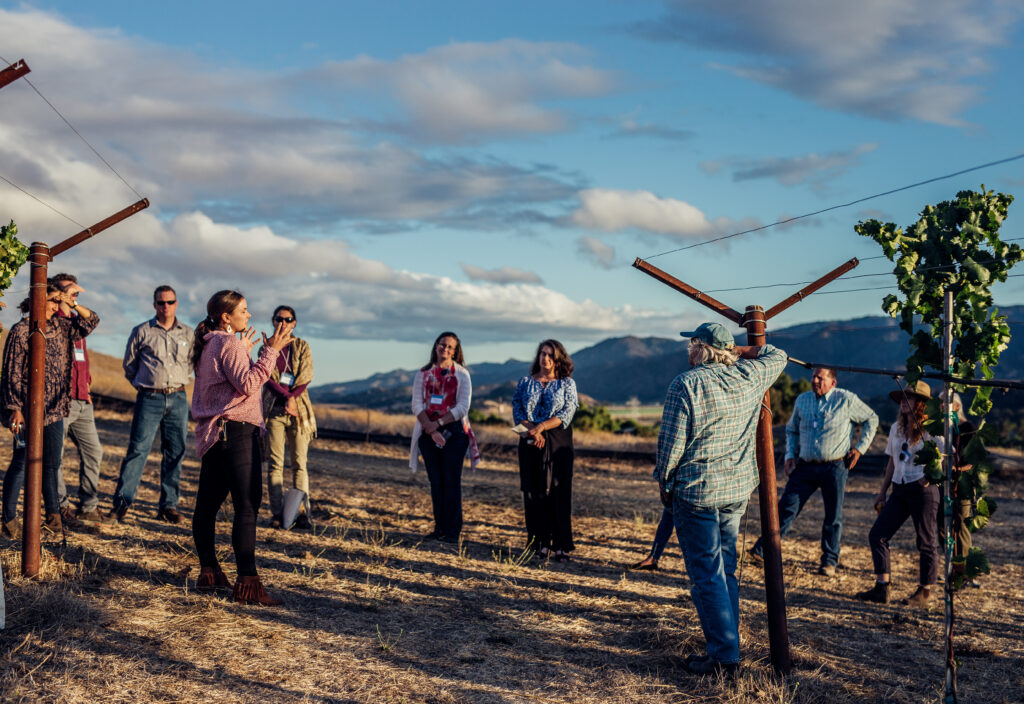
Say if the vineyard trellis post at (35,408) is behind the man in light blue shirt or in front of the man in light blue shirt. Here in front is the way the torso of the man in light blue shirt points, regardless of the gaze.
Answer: in front

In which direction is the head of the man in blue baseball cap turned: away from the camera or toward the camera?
away from the camera

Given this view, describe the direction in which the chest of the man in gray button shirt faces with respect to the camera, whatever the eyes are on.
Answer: toward the camera

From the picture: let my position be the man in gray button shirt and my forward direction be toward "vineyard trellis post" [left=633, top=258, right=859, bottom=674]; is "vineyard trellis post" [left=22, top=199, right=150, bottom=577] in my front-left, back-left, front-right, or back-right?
front-right

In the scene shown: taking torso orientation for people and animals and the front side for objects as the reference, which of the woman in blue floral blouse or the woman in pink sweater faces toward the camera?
the woman in blue floral blouse

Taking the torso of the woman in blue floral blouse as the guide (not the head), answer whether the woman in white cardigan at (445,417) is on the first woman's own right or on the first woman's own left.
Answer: on the first woman's own right

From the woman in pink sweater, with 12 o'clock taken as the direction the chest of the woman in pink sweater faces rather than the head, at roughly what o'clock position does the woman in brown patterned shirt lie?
The woman in brown patterned shirt is roughly at 8 o'clock from the woman in pink sweater.

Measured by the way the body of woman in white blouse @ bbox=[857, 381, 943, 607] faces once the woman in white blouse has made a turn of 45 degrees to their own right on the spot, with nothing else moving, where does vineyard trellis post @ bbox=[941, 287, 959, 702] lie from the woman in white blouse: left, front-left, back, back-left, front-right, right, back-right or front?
left

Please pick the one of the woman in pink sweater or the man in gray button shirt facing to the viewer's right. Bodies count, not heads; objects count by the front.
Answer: the woman in pink sweater

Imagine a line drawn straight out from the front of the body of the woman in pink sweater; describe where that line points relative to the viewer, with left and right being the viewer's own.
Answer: facing to the right of the viewer

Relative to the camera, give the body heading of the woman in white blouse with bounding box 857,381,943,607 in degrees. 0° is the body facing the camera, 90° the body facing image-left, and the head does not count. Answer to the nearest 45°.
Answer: approximately 45°

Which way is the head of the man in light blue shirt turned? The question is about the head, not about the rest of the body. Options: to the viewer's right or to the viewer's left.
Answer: to the viewer's left

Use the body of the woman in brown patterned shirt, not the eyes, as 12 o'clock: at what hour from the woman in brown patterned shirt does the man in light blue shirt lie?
The man in light blue shirt is roughly at 11 o'clock from the woman in brown patterned shirt.

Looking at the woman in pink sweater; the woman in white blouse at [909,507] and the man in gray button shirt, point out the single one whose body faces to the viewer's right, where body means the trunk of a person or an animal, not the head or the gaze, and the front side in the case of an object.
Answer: the woman in pink sweater

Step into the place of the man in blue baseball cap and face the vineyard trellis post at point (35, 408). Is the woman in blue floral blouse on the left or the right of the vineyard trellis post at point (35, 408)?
right
